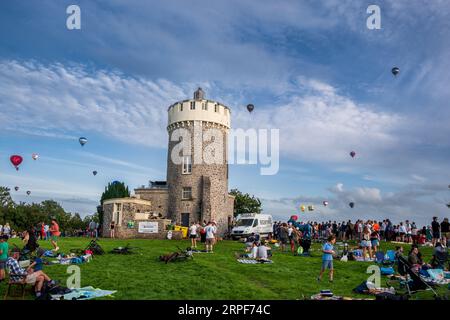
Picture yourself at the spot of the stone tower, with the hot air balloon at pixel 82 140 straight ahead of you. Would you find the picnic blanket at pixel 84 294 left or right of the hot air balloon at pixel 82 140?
left

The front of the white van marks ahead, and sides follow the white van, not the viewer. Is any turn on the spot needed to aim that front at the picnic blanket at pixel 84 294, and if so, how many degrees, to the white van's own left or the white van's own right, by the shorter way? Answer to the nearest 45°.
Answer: approximately 45° to the white van's own left

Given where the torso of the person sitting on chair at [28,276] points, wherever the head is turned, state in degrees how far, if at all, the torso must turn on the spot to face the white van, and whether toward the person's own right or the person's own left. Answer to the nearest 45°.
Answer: approximately 45° to the person's own left

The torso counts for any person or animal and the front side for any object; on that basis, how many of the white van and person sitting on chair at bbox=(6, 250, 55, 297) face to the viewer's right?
1

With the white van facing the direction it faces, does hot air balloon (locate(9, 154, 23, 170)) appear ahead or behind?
ahead

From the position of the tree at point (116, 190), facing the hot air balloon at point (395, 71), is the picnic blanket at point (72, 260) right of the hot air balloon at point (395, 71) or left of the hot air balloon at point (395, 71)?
right

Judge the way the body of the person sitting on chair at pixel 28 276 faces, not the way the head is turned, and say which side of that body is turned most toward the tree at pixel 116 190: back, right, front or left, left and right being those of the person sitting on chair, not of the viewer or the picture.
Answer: left

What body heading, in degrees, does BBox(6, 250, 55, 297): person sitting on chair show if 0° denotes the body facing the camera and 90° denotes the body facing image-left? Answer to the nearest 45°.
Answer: approximately 270°

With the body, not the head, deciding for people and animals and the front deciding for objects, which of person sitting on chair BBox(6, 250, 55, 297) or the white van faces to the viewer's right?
the person sitting on chair

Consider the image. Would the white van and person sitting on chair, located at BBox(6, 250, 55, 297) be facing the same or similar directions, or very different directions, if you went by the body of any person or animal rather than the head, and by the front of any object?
very different directions

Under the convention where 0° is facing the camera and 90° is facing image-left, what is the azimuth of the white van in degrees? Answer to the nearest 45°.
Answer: approximately 45°
